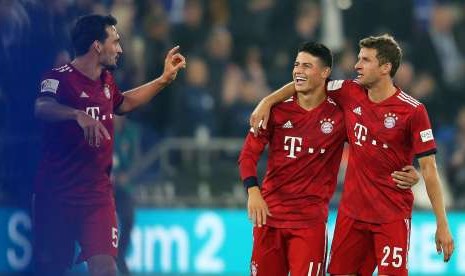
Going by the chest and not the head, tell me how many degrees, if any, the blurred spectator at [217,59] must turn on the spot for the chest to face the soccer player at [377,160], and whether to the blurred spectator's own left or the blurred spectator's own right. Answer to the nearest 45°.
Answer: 0° — they already face them

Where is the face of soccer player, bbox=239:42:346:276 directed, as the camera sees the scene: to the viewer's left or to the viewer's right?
to the viewer's left

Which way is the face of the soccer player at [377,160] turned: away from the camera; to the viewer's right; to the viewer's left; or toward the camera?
to the viewer's left

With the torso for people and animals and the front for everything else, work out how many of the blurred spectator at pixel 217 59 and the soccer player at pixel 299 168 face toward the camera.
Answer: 2

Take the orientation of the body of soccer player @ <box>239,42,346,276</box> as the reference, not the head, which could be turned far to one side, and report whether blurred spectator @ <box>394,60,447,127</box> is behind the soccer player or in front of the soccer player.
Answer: behind

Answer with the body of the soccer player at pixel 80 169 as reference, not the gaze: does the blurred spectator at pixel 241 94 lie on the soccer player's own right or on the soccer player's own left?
on the soccer player's own left

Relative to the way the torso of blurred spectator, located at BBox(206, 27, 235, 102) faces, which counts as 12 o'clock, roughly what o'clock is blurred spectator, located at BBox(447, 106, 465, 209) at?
blurred spectator, located at BBox(447, 106, 465, 209) is roughly at 9 o'clock from blurred spectator, located at BBox(206, 27, 235, 102).

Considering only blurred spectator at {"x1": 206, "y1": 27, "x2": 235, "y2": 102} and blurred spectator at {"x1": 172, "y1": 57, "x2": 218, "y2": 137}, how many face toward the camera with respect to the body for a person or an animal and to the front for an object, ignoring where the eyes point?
2

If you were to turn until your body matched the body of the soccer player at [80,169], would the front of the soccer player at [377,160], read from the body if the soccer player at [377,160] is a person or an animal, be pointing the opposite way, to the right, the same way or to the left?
to the right

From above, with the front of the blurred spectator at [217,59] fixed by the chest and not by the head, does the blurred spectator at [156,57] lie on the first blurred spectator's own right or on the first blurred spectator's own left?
on the first blurred spectator's own right

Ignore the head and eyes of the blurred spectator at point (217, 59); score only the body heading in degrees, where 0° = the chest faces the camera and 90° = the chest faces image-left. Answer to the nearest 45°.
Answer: approximately 0°
